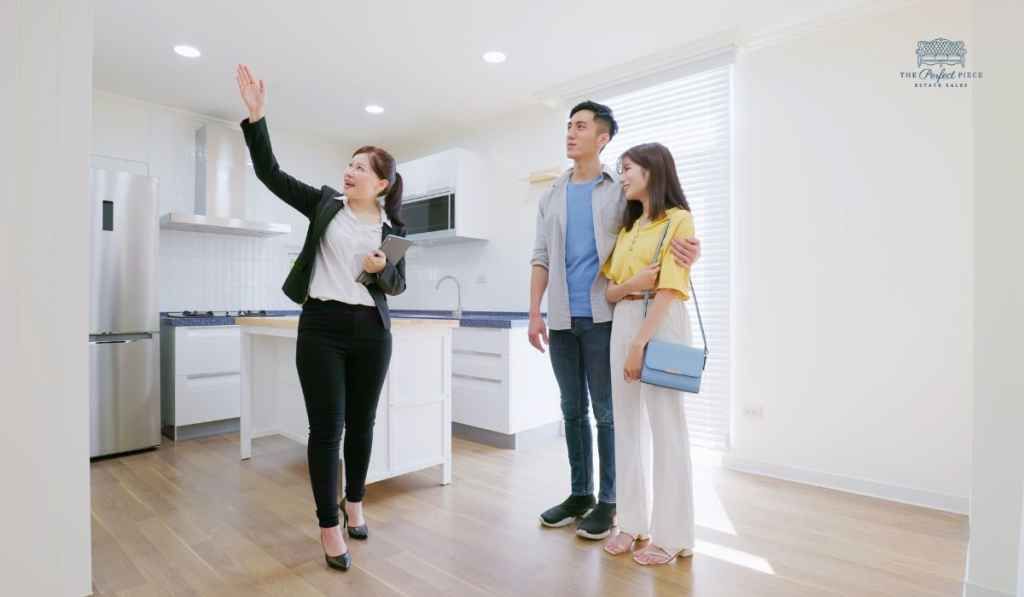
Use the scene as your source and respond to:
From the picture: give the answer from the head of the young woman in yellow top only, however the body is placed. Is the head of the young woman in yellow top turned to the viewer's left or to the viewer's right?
to the viewer's left

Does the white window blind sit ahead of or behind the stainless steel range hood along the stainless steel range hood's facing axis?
ahead

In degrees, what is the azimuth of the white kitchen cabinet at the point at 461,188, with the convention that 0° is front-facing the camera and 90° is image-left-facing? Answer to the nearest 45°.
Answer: approximately 45°

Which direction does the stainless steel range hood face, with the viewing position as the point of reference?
facing the viewer and to the right of the viewer

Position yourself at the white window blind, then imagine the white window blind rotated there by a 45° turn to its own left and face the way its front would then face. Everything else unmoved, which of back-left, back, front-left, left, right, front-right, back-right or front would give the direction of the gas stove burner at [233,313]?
right

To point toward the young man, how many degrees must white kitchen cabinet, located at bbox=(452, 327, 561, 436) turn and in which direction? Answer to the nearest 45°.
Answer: approximately 45° to its left

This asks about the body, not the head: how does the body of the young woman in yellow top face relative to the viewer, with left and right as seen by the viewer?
facing the viewer and to the left of the viewer
